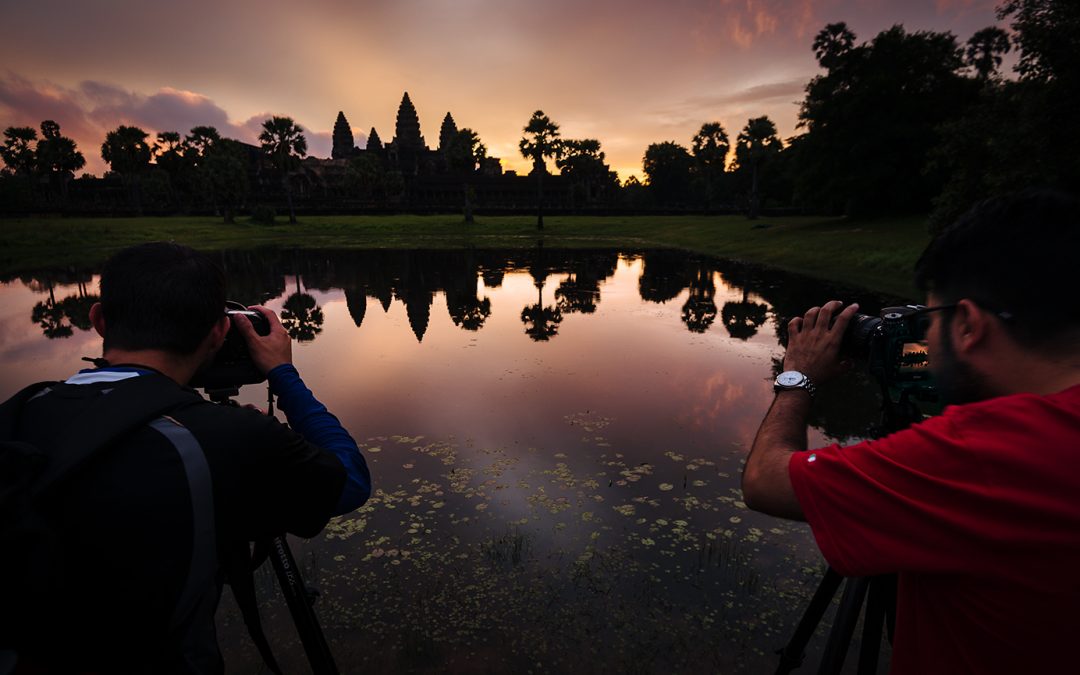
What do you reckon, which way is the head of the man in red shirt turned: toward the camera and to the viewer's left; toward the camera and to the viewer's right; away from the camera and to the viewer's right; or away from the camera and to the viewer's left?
away from the camera and to the viewer's left

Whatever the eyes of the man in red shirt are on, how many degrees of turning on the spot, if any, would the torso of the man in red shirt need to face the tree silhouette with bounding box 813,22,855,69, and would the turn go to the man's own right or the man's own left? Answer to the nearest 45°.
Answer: approximately 45° to the man's own right

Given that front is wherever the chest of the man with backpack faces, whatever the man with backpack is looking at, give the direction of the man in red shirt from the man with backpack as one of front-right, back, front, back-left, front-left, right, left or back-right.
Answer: right

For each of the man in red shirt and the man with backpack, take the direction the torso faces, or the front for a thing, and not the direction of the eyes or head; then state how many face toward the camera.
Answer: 0

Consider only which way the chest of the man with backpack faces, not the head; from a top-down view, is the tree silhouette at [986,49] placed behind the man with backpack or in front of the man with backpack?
in front

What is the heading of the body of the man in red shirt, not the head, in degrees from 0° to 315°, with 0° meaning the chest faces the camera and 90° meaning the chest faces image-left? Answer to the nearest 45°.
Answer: approximately 135°

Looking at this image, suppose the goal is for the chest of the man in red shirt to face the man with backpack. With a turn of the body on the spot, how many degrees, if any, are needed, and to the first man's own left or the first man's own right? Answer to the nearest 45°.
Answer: approximately 90° to the first man's own left

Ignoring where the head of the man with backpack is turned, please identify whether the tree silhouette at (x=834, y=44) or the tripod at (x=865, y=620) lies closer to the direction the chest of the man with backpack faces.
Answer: the tree silhouette

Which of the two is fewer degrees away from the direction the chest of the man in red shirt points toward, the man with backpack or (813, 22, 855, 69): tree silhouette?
the tree silhouette

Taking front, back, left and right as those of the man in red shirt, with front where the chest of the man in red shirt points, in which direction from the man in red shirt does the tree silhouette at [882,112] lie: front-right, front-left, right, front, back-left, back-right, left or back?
front-right

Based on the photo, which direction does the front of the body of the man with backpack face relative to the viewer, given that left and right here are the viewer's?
facing away from the viewer and to the right of the viewer
